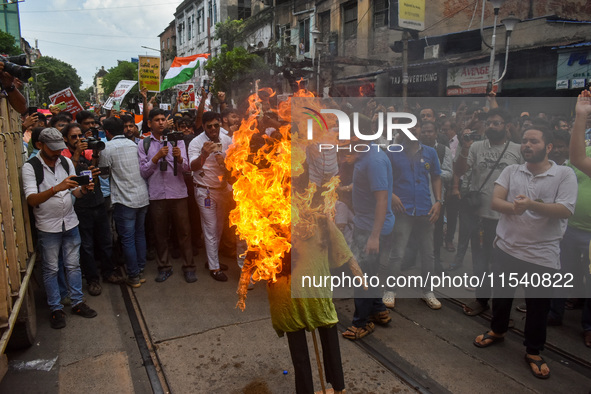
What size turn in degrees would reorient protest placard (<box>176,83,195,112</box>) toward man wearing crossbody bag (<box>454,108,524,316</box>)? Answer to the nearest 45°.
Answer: approximately 45° to its left

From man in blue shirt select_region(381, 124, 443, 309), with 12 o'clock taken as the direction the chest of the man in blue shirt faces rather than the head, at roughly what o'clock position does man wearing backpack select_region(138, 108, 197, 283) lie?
The man wearing backpack is roughly at 3 o'clock from the man in blue shirt.

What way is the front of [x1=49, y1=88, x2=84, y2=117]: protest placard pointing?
toward the camera

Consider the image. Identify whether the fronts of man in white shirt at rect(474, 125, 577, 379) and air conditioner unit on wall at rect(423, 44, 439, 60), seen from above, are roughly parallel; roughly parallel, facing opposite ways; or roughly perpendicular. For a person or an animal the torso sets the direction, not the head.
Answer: roughly parallel

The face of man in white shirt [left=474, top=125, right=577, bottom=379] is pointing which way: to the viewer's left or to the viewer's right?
to the viewer's left

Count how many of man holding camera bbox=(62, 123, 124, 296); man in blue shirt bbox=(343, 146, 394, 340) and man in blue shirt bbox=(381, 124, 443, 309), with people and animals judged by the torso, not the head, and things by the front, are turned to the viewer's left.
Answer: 1

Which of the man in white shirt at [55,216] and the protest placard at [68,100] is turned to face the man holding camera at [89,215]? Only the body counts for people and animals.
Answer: the protest placard

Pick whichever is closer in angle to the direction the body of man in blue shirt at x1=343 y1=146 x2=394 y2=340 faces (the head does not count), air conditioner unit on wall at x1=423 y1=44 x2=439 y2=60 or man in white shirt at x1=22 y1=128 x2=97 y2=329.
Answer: the man in white shirt

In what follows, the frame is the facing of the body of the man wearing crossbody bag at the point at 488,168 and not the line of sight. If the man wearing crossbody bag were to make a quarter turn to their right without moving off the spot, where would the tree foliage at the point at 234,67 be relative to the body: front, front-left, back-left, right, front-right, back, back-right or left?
front

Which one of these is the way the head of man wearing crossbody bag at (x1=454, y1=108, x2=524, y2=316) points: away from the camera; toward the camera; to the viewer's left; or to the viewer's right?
toward the camera

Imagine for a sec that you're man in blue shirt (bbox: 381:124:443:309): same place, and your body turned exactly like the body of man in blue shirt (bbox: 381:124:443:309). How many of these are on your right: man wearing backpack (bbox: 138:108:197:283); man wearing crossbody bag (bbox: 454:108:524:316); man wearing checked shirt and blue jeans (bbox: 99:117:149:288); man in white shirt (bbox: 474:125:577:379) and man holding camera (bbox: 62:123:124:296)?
3

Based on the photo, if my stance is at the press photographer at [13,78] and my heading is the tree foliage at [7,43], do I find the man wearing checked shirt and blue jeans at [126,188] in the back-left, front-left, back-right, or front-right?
front-right

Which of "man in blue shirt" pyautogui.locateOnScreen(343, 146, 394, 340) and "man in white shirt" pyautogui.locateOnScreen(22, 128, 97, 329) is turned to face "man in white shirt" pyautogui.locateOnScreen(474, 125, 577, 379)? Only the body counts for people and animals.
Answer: "man in white shirt" pyautogui.locateOnScreen(22, 128, 97, 329)

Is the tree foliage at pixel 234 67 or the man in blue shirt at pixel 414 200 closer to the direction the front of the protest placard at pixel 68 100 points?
the man in blue shirt

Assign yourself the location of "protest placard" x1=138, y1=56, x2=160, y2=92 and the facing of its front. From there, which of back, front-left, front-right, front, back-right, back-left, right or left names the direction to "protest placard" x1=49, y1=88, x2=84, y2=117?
front-right

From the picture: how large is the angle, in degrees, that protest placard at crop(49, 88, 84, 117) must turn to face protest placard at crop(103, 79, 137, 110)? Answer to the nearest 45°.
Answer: approximately 135° to its left
